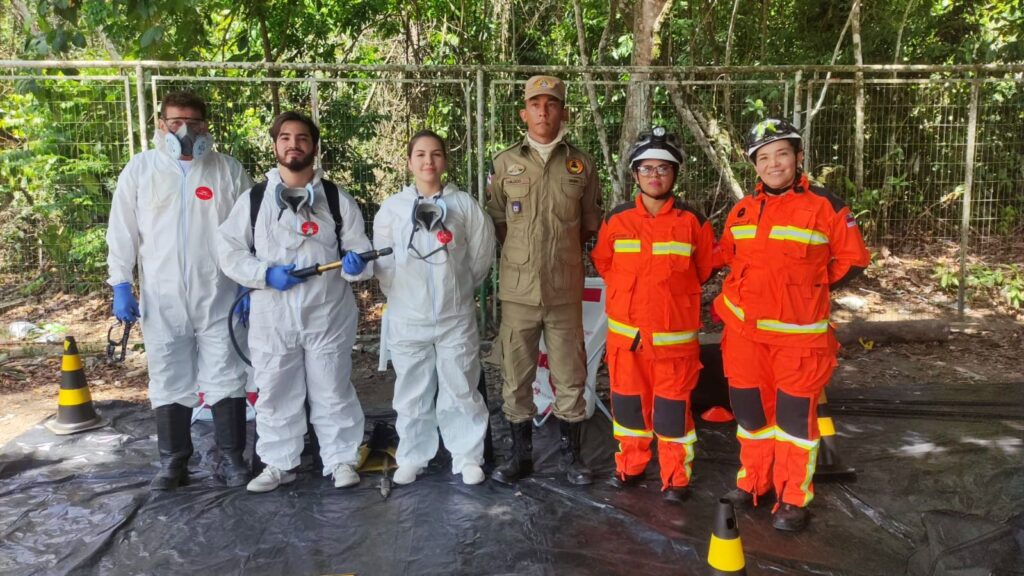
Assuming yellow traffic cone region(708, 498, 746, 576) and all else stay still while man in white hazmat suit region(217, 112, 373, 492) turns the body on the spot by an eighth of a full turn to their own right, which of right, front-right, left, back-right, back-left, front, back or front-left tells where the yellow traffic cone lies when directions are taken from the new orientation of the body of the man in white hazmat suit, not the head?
left

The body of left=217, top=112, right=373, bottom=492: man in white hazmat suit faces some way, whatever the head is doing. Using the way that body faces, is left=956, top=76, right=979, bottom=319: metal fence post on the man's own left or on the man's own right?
on the man's own left

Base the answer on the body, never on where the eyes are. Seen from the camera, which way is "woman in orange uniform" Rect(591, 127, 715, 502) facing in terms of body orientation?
toward the camera

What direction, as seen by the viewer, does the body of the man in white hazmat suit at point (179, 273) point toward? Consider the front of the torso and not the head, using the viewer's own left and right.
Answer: facing the viewer

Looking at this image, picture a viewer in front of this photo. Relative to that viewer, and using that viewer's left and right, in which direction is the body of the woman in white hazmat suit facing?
facing the viewer

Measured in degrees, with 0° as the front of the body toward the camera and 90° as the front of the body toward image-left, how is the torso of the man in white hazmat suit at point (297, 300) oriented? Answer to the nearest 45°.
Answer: approximately 0°

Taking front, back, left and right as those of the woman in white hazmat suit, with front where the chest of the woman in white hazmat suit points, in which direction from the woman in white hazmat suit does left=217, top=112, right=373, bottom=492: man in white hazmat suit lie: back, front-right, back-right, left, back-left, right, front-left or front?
right
